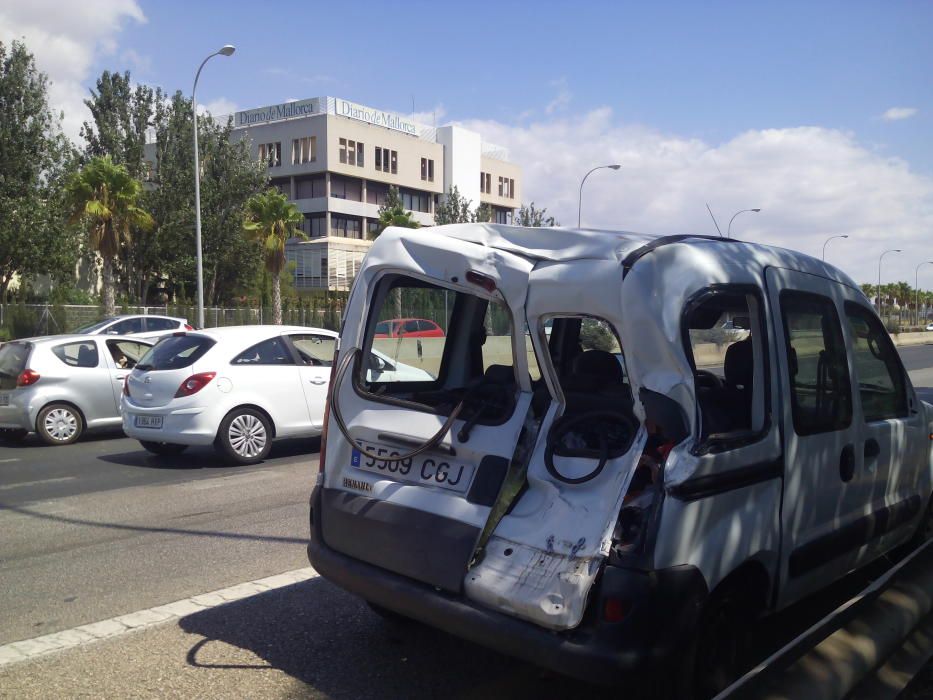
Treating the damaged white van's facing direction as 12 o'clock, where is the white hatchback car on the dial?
The white hatchback car is roughly at 9 o'clock from the damaged white van.

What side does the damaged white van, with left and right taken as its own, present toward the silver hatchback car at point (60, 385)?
left

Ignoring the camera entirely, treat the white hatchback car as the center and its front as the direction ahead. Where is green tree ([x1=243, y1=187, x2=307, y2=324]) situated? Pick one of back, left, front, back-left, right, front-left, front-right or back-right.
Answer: front-left

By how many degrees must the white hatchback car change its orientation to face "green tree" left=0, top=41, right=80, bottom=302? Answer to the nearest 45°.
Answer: approximately 45° to its left

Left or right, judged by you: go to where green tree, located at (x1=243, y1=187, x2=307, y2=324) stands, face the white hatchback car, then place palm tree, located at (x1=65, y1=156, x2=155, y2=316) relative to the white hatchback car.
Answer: right

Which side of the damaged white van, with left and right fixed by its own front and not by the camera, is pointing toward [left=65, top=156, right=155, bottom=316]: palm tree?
left

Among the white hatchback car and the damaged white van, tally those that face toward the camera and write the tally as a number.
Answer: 0

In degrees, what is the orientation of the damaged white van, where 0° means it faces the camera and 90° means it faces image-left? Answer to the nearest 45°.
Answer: approximately 225°

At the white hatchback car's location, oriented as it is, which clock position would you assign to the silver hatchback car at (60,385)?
The silver hatchback car is roughly at 9 o'clock from the white hatchback car.

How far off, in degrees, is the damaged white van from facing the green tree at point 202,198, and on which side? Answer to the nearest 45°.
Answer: approximately 90° to its left

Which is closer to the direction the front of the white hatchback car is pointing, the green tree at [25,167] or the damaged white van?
the green tree
